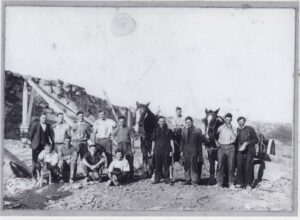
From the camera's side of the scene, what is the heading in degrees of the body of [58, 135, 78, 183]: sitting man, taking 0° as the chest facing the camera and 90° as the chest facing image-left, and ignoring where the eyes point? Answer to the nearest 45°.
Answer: approximately 0°
